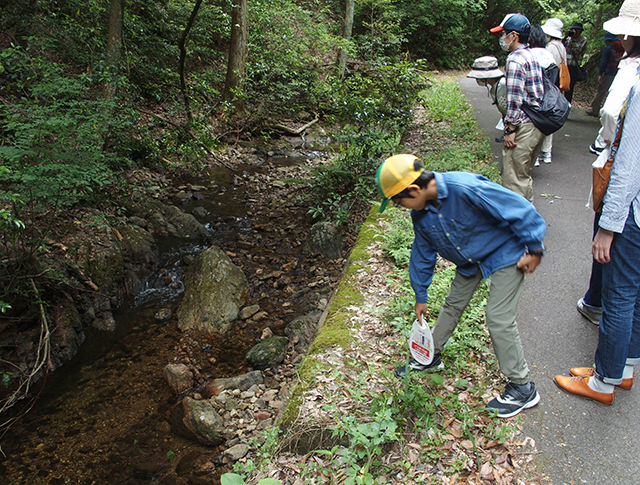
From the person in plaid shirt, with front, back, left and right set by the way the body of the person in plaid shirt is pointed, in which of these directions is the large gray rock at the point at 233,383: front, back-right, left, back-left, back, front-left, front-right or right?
front-left

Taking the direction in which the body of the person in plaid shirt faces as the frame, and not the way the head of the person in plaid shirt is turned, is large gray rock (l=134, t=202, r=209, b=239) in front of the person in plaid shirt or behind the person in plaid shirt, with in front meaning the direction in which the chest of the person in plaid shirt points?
in front

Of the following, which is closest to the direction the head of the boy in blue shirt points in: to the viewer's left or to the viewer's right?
to the viewer's left

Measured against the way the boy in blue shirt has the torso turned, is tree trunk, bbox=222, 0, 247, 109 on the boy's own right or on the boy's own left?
on the boy's own right

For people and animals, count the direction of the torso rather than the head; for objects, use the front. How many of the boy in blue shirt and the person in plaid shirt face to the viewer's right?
0

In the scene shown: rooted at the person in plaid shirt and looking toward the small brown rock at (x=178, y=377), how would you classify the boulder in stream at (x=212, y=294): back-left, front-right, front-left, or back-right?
front-right

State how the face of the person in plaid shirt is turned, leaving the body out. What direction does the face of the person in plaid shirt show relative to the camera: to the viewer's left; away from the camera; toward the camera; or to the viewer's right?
to the viewer's left

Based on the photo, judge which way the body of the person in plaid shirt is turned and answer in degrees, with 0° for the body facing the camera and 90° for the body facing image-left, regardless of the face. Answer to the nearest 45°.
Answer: approximately 90°

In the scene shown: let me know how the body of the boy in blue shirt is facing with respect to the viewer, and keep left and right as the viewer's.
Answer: facing the viewer and to the left of the viewer

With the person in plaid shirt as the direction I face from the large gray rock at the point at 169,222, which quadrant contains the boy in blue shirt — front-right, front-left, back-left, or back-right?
front-right
